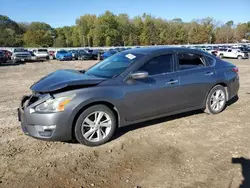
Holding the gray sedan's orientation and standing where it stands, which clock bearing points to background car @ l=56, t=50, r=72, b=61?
The background car is roughly at 4 o'clock from the gray sedan.

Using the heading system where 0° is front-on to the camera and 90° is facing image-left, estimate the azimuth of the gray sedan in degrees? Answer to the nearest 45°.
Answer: approximately 45°

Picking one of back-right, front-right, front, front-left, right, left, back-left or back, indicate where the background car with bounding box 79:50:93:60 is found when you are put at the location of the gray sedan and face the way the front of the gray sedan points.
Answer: back-right
